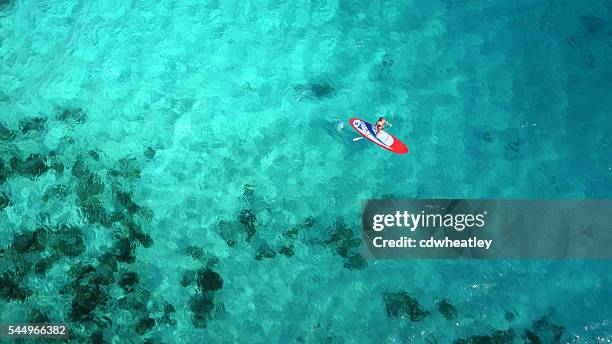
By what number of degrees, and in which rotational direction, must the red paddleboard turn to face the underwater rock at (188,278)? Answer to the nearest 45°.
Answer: approximately 90° to its right

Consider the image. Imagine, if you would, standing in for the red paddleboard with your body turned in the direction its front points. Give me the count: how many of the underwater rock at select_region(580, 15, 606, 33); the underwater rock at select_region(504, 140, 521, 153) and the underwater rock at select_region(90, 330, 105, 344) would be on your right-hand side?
1

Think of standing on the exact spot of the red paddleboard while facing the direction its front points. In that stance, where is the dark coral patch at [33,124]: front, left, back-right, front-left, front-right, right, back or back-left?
back-right

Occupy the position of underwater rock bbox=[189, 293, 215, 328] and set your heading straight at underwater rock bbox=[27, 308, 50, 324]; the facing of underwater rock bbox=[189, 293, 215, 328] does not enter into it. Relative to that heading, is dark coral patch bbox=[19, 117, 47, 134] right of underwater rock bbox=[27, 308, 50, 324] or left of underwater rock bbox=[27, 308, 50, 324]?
right

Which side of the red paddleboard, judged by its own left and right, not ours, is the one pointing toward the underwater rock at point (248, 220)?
right

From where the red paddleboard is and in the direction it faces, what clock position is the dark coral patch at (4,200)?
The dark coral patch is roughly at 4 o'clock from the red paddleboard.

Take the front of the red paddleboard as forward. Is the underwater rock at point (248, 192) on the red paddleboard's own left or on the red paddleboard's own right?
on the red paddleboard's own right

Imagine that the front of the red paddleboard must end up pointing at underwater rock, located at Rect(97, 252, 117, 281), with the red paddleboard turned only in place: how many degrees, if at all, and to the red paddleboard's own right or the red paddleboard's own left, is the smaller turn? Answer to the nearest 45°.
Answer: approximately 90° to the red paddleboard's own right

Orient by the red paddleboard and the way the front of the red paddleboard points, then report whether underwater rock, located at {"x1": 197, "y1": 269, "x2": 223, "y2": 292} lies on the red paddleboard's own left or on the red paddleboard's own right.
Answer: on the red paddleboard's own right

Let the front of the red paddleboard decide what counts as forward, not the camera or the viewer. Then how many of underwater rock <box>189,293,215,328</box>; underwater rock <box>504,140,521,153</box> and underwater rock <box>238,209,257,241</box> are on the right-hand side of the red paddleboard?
2

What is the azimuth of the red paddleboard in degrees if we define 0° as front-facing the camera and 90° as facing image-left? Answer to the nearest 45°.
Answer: approximately 315°

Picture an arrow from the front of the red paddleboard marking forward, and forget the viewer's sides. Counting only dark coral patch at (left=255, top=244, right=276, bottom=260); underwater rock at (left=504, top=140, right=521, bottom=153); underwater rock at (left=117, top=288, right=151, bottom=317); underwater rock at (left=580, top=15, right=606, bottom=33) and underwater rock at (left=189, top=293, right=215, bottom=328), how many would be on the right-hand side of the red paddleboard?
3
